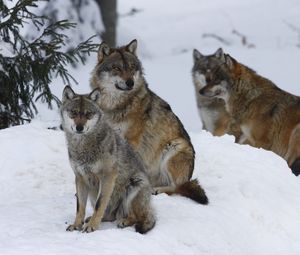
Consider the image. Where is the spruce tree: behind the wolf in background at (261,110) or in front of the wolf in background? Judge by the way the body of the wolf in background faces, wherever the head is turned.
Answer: in front

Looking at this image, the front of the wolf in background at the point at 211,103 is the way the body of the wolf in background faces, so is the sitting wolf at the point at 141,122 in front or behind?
in front

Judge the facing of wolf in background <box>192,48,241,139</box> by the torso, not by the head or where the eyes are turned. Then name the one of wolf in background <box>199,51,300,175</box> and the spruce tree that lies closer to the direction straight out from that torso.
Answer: the spruce tree

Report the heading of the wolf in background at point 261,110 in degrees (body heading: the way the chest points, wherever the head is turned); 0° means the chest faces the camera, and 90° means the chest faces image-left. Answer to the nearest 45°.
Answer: approximately 90°

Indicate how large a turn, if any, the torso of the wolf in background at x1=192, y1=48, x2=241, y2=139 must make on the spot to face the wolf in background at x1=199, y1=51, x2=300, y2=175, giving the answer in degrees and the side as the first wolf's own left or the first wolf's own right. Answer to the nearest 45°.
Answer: approximately 90° to the first wolf's own left

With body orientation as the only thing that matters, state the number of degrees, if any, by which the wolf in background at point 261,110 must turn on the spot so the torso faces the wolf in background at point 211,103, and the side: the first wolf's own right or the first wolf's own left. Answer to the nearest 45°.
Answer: approximately 45° to the first wolf's own right

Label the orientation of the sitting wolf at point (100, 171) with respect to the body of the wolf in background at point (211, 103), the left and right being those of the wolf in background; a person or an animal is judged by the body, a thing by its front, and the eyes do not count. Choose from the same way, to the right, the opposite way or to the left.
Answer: the same way

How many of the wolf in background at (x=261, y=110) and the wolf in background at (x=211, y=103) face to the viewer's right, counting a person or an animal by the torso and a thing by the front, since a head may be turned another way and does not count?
0

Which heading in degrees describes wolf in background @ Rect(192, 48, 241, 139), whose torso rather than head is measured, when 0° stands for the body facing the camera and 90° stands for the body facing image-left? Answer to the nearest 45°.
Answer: approximately 45°

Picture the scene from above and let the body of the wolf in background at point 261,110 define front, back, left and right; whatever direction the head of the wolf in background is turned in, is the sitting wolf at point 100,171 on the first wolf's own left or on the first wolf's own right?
on the first wolf's own left
